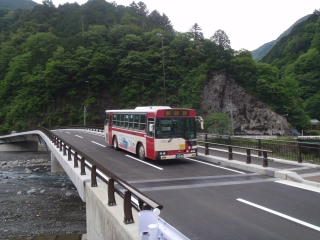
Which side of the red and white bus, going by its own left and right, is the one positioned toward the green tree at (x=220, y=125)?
left

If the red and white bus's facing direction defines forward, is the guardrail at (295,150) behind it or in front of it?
in front

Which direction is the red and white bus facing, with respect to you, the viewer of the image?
facing the viewer and to the right of the viewer

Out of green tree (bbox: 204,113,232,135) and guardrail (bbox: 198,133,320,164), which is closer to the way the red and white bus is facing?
the guardrail
